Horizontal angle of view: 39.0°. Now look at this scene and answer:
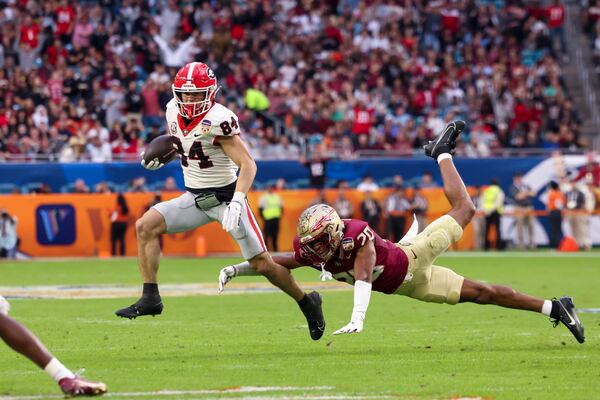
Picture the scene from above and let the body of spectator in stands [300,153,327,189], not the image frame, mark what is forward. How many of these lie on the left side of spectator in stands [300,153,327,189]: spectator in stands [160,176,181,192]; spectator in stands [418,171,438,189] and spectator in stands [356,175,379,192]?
2

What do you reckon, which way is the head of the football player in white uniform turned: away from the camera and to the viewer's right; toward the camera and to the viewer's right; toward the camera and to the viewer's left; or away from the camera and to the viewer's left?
toward the camera and to the viewer's left

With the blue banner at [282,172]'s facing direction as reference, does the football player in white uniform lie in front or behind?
in front

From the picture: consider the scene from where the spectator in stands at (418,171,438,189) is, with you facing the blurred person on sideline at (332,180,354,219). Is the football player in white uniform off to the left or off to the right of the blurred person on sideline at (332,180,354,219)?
left

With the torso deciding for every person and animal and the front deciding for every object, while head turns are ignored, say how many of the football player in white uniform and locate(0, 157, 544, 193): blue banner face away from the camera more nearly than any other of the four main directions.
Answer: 0

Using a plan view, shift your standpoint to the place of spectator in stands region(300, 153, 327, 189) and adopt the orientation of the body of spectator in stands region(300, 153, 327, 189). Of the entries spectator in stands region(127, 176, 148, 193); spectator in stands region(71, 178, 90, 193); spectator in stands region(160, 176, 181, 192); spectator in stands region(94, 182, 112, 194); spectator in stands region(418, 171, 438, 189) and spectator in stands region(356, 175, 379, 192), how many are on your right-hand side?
4

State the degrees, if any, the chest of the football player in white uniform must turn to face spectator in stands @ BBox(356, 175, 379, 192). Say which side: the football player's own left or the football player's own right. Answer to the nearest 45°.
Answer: approximately 135° to the football player's own right

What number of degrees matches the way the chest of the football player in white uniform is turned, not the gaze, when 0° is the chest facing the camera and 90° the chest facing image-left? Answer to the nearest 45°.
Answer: approximately 45°

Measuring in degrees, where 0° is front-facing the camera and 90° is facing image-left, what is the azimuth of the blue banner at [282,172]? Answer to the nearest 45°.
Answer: approximately 0°

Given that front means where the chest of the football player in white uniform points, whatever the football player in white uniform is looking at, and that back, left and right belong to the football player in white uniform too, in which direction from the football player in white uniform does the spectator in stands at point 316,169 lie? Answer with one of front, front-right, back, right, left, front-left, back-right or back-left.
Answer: back-right

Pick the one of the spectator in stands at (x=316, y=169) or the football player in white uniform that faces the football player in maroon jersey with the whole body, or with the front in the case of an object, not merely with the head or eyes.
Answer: the spectator in stands

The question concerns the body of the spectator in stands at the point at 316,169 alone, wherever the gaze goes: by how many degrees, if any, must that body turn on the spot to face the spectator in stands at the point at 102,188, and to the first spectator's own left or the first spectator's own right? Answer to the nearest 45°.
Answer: approximately 90° to the first spectator's own right
